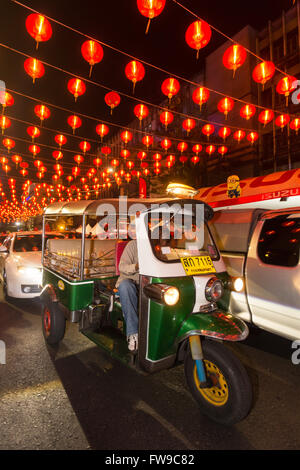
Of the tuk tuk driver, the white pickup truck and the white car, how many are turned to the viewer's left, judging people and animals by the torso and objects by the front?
0

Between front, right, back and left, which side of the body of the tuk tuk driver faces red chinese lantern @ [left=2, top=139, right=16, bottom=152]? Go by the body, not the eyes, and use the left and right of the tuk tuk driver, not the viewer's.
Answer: back

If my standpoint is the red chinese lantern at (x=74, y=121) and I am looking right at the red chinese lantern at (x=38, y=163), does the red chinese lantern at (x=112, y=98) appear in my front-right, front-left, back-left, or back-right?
back-right

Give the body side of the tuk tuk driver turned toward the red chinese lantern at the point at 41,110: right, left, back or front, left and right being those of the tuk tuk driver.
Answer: back

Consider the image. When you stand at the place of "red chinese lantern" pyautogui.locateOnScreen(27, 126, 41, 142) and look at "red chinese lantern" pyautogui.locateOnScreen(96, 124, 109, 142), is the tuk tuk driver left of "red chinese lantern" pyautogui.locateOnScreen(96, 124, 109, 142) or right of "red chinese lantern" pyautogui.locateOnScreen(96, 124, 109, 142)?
right

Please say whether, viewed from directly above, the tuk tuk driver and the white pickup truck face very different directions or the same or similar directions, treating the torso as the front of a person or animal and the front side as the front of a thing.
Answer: same or similar directions

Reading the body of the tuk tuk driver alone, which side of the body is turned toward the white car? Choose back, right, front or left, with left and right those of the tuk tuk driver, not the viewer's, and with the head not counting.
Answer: back

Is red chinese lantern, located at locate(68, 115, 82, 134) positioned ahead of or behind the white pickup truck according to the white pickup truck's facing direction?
behind

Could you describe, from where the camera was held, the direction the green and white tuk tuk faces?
facing the viewer and to the right of the viewer

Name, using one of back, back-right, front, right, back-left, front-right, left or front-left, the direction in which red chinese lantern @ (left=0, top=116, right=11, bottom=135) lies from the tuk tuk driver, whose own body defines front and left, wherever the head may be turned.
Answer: back

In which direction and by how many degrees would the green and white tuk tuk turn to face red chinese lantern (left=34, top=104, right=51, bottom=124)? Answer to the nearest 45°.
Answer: approximately 180°

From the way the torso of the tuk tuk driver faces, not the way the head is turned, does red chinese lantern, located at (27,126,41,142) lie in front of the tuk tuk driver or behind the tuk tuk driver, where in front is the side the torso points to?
behind

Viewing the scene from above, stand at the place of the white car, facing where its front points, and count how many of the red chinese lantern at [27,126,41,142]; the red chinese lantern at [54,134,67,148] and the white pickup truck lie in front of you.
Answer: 1
